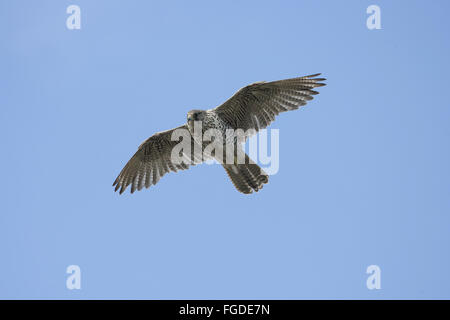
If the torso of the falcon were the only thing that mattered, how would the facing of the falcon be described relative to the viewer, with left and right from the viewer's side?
facing the viewer and to the left of the viewer
